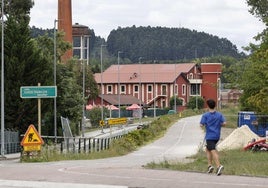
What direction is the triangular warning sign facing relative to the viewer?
toward the camera

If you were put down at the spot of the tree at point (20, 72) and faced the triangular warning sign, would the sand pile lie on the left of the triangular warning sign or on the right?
left

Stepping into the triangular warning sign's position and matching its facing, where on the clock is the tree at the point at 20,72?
The tree is roughly at 6 o'clock from the triangular warning sign.
